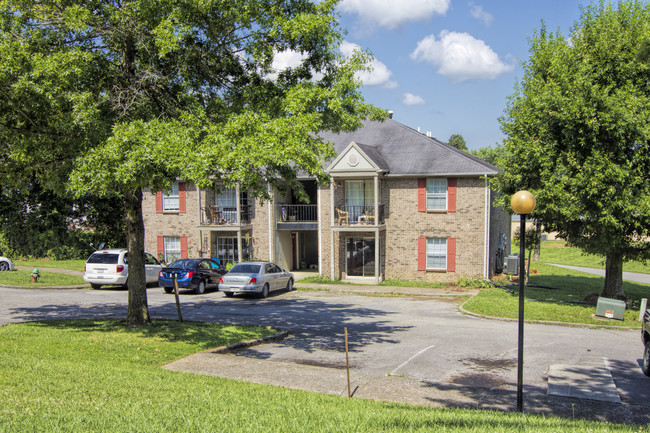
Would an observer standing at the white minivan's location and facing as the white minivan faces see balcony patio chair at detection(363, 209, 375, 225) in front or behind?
in front

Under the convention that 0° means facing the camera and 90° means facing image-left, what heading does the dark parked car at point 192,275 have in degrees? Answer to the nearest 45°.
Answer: approximately 225°

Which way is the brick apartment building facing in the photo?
toward the camera

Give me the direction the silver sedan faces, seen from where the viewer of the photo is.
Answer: facing away from the viewer and to the right of the viewer

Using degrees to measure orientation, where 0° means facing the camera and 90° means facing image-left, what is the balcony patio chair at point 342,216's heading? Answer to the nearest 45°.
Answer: approximately 315°

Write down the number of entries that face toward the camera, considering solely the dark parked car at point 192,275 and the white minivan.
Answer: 0

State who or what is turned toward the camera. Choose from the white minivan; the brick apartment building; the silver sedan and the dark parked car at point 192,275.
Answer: the brick apartment building

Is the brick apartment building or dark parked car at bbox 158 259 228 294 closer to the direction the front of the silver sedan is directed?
the brick apartment building

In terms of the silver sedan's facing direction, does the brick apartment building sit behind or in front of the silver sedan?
in front

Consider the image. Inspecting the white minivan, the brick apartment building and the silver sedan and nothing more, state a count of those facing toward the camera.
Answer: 1

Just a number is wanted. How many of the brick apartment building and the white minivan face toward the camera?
1

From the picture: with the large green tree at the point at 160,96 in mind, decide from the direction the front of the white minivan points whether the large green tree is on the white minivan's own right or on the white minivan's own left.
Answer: on the white minivan's own right

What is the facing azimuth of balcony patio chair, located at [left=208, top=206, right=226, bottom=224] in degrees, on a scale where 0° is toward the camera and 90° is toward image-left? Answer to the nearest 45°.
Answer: approximately 315°

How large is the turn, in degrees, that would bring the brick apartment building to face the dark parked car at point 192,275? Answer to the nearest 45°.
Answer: approximately 45° to its right

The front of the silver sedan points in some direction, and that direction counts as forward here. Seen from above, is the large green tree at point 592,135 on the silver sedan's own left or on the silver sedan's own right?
on the silver sedan's own right
